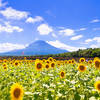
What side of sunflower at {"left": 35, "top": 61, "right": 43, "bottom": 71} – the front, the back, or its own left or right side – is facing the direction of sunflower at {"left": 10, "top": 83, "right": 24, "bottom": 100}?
front

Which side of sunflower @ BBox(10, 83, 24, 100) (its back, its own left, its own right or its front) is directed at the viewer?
front

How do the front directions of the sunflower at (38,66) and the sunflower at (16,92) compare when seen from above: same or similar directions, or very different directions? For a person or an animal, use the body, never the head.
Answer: same or similar directions

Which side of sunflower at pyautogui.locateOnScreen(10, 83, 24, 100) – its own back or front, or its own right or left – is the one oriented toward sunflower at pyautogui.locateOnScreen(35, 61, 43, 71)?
back

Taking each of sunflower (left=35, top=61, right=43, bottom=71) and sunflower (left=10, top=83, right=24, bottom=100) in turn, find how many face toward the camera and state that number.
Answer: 2
